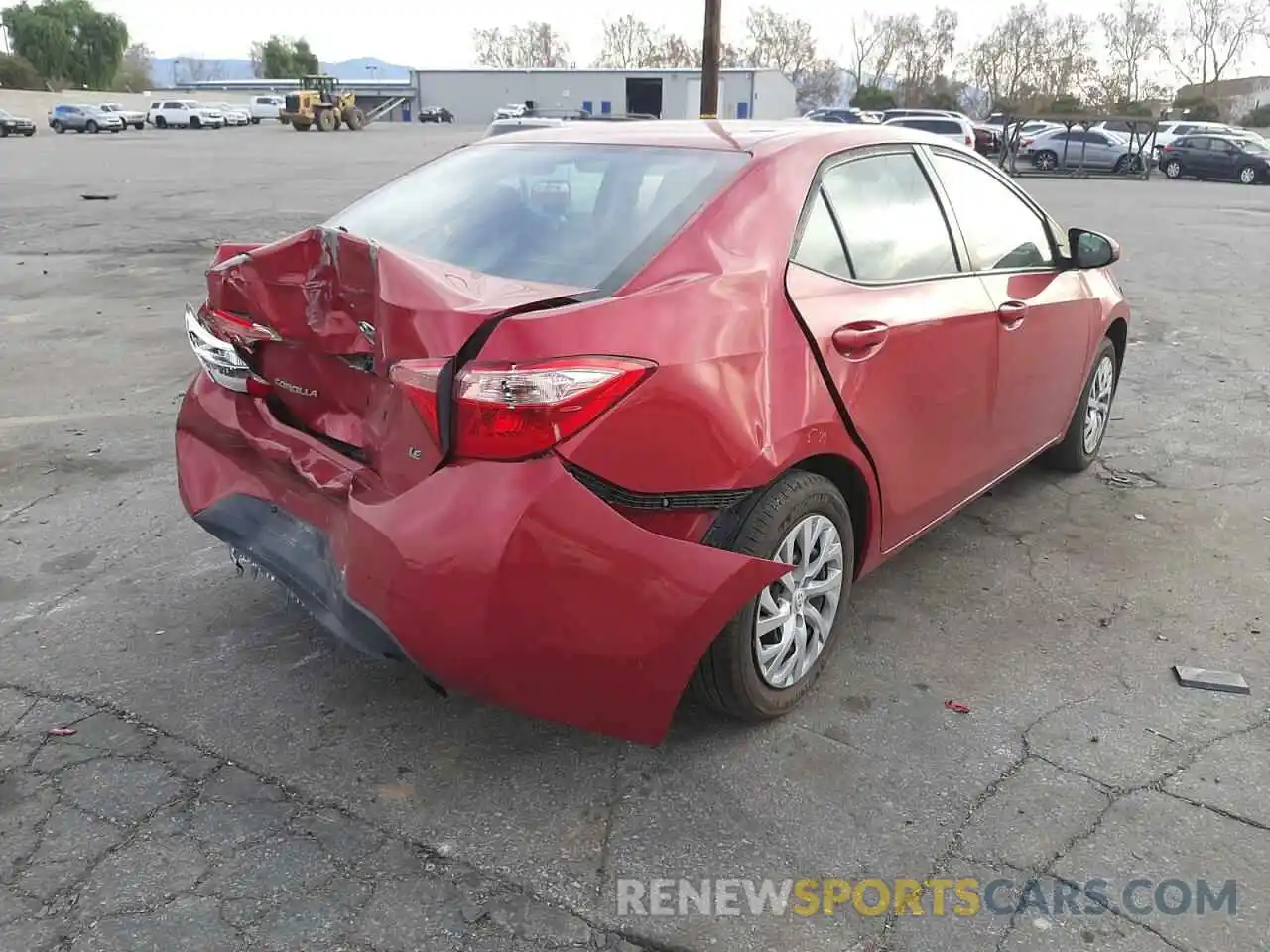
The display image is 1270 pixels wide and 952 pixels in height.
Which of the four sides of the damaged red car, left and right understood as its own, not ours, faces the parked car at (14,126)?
left

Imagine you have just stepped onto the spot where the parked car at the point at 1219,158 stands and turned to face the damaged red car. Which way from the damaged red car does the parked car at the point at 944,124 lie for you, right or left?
right

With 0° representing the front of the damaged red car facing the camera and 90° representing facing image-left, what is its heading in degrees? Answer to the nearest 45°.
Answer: approximately 225°

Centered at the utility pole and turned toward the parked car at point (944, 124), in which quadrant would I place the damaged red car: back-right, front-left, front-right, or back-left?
back-right

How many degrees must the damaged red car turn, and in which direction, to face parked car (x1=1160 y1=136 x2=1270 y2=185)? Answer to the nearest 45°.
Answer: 0° — it already faces it

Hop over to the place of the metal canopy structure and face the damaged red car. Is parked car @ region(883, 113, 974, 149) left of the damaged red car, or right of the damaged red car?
right

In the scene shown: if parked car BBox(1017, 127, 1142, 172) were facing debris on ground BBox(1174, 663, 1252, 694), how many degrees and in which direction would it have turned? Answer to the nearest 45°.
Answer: approximately 90° to its right

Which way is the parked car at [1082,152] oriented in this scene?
to the viewer's right

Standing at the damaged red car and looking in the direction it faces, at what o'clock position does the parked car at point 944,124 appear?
The parked car is roughly at 11 o'clock from the damaged red car.

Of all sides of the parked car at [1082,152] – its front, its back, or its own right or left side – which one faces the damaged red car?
right
